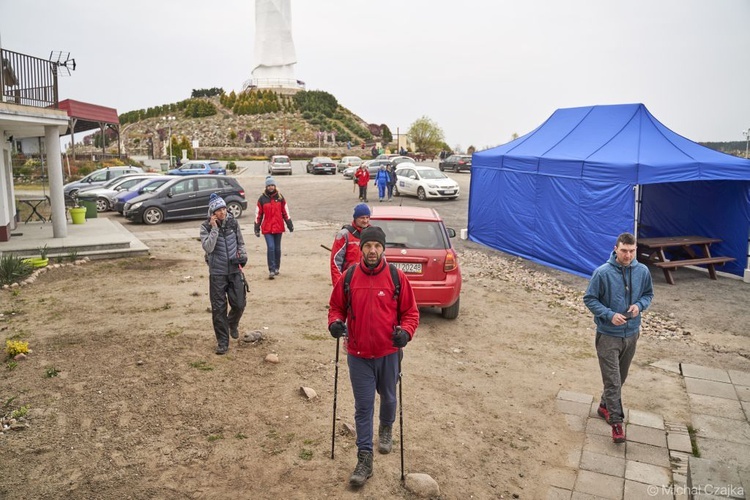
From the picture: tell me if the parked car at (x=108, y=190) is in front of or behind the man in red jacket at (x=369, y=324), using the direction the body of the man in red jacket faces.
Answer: behind

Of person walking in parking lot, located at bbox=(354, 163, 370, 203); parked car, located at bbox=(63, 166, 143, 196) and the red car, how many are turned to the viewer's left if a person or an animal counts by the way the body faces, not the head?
1

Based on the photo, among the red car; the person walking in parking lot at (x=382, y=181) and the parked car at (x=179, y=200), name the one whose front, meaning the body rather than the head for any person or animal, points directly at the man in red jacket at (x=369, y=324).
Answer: the person walking in parking lot

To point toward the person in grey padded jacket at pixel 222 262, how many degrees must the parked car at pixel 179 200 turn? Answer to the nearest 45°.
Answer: approximately 90° to its left

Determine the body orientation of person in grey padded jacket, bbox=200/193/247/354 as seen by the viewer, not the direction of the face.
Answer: toward the camera

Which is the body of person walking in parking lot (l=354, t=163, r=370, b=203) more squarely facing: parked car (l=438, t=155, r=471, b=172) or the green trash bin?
the green trash bin

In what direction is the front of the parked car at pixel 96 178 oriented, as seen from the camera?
facing to the left of the viewer

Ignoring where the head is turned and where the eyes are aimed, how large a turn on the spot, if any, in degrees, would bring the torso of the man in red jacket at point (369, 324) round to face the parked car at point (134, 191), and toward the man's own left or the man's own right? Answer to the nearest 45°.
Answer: approximately 135° to the man's own right

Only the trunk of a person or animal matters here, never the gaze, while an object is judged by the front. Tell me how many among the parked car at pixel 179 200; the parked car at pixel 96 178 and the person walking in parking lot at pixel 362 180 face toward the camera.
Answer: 1

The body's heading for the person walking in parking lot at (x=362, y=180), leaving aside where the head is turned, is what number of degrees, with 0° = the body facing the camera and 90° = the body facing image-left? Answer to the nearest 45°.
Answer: approximately 0°

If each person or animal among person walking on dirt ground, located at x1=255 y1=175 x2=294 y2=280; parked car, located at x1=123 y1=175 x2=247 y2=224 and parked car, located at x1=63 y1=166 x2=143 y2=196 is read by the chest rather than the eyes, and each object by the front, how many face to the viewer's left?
2

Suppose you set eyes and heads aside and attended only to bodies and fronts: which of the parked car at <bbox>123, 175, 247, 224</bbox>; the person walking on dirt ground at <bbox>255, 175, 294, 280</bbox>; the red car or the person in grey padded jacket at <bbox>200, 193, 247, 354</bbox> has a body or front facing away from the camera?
the red car

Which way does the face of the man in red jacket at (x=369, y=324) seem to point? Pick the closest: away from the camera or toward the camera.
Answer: toward the camera

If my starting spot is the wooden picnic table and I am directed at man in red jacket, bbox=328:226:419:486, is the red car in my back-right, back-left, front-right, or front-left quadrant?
front-right

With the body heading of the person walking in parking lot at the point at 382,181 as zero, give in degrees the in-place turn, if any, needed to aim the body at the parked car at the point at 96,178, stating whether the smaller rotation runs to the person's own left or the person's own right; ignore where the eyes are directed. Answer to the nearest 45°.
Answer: approximately 90° to the person's own right

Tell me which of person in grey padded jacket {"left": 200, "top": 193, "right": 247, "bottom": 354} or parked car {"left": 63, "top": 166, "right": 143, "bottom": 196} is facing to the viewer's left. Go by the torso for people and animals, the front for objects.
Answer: the parked car

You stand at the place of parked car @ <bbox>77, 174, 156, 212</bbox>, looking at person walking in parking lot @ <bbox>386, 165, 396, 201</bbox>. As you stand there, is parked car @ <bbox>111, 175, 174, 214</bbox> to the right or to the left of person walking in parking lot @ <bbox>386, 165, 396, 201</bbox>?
right

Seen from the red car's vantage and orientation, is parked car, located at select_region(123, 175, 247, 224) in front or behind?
in front

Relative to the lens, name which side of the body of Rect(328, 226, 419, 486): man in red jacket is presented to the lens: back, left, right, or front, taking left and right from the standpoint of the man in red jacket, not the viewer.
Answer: front

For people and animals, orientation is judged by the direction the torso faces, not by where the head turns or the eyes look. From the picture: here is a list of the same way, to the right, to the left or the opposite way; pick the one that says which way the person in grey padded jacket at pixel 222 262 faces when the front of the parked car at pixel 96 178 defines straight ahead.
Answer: to the left

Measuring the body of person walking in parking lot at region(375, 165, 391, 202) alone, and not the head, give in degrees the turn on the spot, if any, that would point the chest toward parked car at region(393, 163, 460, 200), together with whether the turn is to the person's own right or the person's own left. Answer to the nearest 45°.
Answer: approximately 135° to the person's own left
